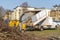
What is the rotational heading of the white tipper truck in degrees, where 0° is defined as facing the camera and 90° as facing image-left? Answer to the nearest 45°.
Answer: approximately 270°
